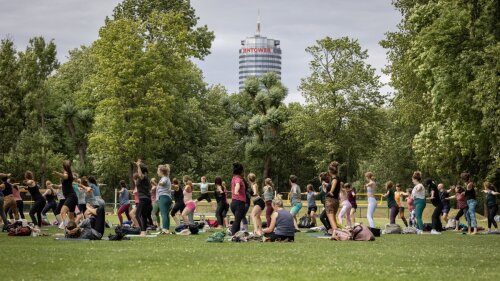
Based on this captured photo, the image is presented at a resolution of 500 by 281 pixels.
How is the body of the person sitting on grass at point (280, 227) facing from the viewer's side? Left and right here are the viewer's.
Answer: facing away from the viewer and to the left of the viewer

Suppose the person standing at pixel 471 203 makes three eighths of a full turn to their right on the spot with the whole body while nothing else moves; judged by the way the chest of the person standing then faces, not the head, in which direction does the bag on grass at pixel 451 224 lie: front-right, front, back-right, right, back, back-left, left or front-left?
front-left

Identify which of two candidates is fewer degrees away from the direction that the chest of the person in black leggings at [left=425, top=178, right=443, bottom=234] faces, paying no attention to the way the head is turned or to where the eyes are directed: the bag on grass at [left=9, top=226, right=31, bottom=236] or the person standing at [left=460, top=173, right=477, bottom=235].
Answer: the bag on grass
